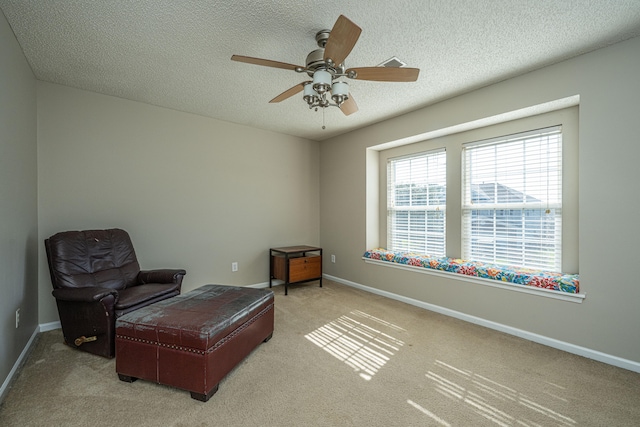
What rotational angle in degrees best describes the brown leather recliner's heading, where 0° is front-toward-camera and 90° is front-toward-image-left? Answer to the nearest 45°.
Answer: approximately 315°

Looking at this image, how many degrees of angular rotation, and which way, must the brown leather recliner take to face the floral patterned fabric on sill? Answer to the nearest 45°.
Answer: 0° — it already faces it

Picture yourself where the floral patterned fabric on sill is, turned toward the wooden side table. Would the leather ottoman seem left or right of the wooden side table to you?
left

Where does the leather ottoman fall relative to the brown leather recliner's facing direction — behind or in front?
in front

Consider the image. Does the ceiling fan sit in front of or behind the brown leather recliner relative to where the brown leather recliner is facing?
in front
